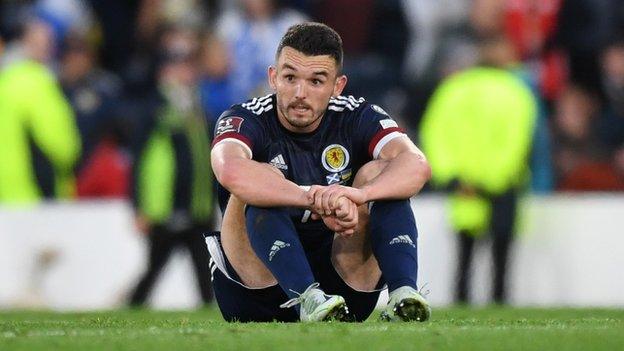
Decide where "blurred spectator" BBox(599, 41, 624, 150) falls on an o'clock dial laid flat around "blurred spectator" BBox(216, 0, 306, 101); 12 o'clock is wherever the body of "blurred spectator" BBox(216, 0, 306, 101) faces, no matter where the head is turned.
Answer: "blurred spectator" BBox(599, 41, 624, 150) is roughly at 9 o'clock from "blurred spectator" BBox(216, 0, 306, 101).

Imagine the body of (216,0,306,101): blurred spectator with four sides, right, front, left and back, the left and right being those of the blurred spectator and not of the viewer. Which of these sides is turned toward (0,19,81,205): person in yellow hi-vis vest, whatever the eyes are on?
right

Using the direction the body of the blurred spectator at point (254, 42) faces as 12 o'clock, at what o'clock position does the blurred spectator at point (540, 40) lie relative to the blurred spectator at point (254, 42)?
the blurred spectator at point (540, 40) is roughly at 9 o'clock from the blurred spectator at point (254, 42).

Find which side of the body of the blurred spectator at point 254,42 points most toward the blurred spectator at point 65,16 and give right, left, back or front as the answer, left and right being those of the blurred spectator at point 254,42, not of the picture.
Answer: right

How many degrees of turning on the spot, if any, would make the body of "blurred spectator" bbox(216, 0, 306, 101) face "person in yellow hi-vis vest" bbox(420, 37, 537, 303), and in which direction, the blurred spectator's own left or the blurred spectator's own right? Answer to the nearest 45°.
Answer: approximately 90° to the blurred spectator's own left

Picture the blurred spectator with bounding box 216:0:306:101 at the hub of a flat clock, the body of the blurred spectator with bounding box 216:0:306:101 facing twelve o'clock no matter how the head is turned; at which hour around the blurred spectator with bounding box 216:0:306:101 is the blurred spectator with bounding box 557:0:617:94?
the blurred spectator with bounding box 557:0:617:94 is roughly at 9 o'clock from the blurred spectator with bounding box 216:0:306:101.

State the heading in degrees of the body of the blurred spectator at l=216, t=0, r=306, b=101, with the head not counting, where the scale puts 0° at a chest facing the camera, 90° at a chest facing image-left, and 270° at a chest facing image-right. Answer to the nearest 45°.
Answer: approximately 0°
